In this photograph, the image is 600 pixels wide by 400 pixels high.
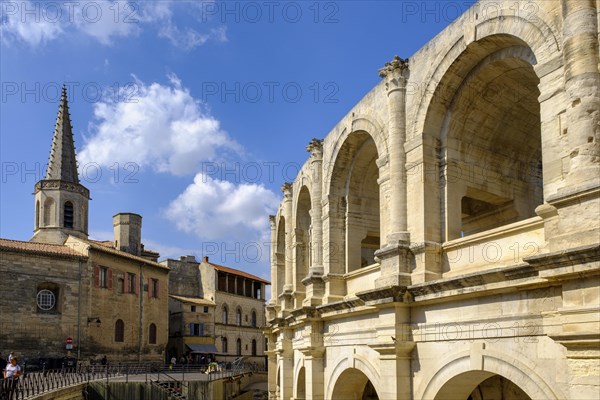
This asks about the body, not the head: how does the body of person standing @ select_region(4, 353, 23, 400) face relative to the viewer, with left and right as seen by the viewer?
facing the viewer

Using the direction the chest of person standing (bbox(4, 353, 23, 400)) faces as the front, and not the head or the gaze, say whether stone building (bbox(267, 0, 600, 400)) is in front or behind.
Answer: in front

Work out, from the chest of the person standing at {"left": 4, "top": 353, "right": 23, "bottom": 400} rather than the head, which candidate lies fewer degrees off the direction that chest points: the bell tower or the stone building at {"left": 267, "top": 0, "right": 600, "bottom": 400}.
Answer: the stone building

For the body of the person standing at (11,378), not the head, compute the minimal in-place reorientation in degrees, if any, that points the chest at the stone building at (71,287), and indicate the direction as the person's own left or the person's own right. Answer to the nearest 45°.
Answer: approximately 180°

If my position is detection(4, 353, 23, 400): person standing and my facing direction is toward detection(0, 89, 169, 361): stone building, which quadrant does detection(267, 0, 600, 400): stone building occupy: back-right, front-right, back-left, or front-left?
back-right

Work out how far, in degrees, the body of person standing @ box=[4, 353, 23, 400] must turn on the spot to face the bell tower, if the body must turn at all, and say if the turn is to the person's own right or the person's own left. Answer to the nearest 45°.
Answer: approximately 180°
